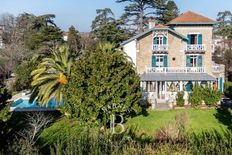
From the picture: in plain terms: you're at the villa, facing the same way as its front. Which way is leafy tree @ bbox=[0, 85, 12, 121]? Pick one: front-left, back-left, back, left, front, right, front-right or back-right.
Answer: front-right

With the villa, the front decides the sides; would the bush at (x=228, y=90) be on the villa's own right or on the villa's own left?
on the villa's own left

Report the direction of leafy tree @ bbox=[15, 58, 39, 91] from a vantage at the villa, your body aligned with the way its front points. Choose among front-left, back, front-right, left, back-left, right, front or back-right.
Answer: right

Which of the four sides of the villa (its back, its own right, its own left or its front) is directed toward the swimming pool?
right

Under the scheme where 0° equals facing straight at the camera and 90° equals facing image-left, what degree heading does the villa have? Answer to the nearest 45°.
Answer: approximately 0°
